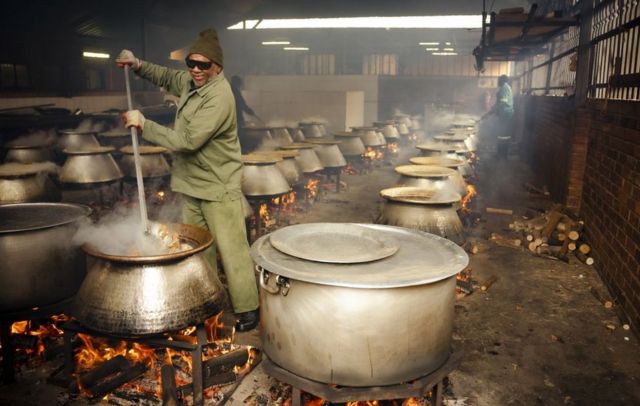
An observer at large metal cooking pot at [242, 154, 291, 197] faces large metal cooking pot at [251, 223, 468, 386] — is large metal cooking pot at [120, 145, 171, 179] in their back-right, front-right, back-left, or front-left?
back-right

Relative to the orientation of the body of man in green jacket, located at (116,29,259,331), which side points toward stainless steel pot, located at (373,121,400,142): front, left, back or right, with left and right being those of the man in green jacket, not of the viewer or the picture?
back

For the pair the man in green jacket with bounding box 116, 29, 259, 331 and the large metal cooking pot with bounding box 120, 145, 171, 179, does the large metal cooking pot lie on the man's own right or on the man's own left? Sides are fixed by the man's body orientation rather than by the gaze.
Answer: on the man's own right

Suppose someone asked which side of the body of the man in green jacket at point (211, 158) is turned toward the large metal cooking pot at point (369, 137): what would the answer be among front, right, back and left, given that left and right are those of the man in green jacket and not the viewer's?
back

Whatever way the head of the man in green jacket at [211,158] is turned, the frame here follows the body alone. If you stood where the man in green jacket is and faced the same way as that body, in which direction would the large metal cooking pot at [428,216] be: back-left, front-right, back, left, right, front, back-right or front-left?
back-left

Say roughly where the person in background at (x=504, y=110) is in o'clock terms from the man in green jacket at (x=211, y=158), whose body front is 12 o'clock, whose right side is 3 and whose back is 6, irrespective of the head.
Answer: The person in background is roughly at 6 o'clock from the man in green jacket.
